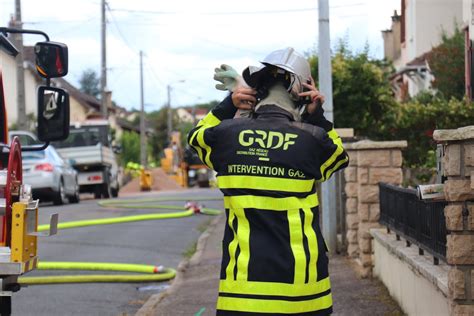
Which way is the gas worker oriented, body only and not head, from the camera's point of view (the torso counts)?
away from the camera

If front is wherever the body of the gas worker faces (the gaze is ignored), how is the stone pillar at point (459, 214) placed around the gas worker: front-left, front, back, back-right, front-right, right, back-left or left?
front-right

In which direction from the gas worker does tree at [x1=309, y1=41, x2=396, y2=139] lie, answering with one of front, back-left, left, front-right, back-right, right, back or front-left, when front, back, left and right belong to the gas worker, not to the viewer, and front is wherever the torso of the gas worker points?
front

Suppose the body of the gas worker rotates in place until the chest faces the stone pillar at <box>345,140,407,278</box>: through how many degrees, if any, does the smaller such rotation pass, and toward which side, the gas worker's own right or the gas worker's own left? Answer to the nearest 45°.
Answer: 0° — they already face it

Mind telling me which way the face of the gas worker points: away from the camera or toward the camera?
away from the camera

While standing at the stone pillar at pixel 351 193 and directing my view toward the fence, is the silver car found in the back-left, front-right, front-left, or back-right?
back-right
